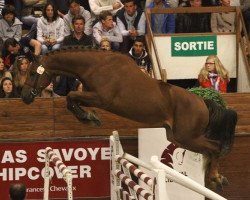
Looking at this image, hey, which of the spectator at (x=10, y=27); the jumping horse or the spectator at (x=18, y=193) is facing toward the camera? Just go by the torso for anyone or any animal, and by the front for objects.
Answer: the spectator at (x=10, y=27)

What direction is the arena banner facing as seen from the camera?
toward the camera

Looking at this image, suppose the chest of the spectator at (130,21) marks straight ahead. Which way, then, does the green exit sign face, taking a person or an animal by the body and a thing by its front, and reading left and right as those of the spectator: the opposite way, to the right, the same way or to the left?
the same way

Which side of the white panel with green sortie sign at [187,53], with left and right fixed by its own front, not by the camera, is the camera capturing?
front

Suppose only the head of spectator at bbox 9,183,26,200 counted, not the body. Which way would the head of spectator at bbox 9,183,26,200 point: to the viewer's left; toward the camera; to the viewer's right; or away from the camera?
away from the camera

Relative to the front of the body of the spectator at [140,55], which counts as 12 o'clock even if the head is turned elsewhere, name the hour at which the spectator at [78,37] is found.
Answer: the spectator at [78,37] is roughly at 3 o'clock from the spectator at [140,55].

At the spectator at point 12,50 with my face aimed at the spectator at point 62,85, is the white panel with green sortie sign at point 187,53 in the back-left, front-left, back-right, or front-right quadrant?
front-left

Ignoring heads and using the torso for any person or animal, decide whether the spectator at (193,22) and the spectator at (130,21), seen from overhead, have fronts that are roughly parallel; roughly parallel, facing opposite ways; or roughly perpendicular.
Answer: roughly parallel

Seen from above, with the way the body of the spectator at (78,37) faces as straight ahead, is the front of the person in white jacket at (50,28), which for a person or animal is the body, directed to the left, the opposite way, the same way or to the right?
the same way

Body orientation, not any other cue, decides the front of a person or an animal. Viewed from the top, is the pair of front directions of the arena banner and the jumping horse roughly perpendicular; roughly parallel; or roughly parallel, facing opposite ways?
roughly perpendicular

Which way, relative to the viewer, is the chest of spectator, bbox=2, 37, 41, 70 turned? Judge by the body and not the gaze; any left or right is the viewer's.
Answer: facing the viewer

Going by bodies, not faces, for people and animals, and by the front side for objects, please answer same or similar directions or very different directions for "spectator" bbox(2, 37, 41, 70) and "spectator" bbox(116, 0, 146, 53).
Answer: same or similar directions

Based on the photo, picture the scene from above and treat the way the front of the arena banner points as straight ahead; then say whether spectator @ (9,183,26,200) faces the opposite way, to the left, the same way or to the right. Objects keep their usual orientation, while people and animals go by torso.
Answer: the opposite way

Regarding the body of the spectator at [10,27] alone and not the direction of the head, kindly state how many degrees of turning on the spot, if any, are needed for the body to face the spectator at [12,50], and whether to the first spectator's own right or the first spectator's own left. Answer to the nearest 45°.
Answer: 0° — they already face them
